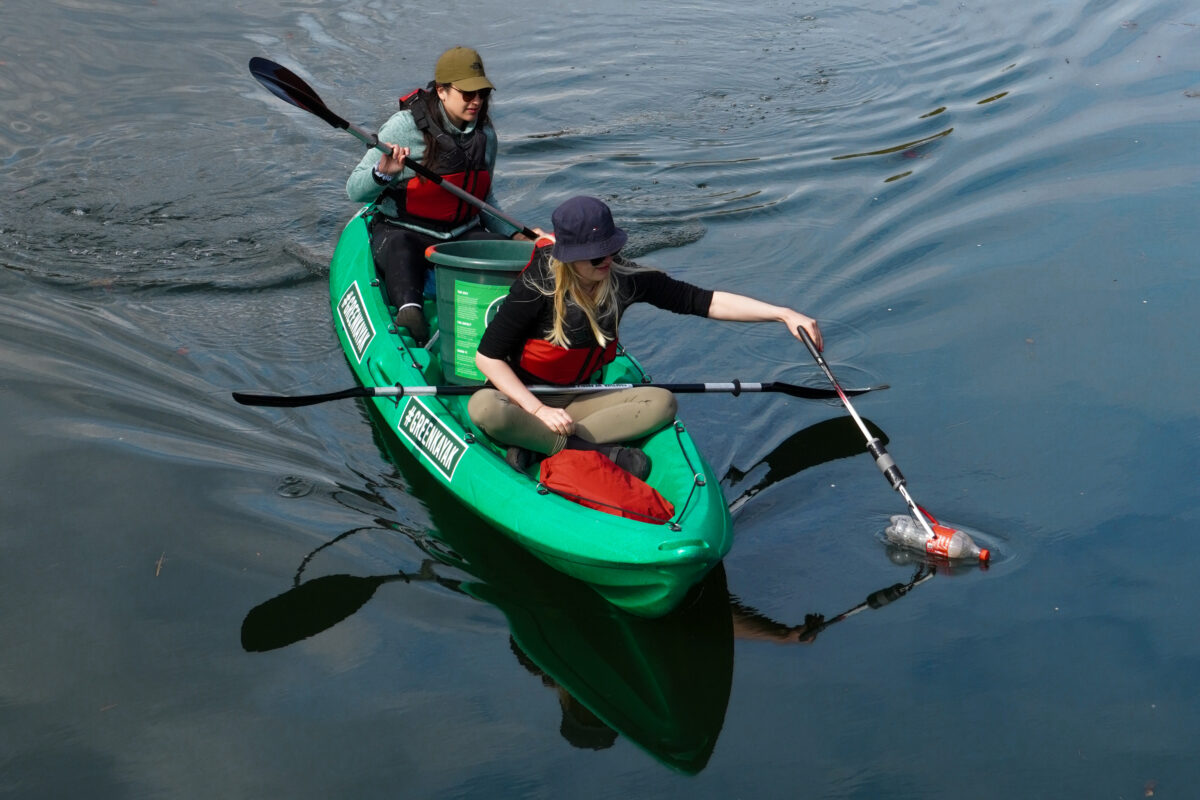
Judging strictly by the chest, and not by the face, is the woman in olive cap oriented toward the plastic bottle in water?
yes

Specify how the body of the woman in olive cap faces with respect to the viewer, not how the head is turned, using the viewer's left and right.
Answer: facing the viewer and to the right of the viewer

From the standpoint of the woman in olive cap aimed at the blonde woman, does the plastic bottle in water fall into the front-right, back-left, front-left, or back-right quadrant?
front-left

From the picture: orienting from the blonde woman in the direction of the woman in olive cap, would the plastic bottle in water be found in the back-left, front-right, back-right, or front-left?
back-right

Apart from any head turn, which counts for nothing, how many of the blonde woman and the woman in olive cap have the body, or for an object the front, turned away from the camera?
0

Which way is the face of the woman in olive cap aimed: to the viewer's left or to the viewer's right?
to the viewer's right

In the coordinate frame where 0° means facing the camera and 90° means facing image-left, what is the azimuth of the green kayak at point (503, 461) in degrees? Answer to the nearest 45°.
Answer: approximately 315°
